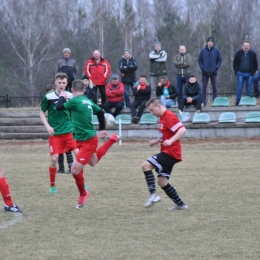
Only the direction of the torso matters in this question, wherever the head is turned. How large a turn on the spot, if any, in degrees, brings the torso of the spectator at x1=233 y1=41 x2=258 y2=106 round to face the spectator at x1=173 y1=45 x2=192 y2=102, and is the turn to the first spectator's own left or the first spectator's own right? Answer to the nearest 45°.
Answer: approximately 90° to the first spectator's own right

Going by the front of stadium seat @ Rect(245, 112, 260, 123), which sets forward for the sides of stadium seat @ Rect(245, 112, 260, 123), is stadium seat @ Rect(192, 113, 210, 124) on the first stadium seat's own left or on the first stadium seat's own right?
on the first stadium seat's own right

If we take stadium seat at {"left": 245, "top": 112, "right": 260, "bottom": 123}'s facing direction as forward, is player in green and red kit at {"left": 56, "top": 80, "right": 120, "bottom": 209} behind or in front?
in front

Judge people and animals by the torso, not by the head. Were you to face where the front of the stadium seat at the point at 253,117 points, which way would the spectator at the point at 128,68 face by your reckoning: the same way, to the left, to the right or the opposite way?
the same way

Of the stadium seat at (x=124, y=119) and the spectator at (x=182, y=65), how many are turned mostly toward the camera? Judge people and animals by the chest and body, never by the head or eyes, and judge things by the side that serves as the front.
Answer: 2

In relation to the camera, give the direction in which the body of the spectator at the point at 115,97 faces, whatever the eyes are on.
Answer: toward the camera

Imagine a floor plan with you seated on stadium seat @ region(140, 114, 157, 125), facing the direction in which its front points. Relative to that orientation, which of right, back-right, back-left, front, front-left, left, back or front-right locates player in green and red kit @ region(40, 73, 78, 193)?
front

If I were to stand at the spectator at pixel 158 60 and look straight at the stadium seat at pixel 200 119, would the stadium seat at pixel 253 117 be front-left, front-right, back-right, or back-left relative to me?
front-left

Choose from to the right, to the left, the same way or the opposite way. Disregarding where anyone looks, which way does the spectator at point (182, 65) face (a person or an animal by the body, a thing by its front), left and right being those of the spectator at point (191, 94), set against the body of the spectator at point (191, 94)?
the same way

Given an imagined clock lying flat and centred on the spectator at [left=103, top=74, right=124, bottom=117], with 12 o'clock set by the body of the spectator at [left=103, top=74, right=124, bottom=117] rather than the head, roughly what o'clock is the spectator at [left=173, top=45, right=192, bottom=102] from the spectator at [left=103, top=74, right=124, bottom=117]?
the spectator at [left=173, top=45, right=192, bottom=102] is roughly at 9 o'clock from the spectator at [left=103, top=74, right=124, bottom=117].

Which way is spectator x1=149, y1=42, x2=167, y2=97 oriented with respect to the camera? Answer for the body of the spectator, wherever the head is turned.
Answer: toward the camera

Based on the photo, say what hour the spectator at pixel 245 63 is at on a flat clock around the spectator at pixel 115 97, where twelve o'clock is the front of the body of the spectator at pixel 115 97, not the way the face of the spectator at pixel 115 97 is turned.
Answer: the spectator at pixel 245 63 is roughly at 9 o'clock from the spectator at pixel 115 97.

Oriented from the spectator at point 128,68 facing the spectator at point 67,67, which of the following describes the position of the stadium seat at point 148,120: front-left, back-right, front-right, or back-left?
back-left

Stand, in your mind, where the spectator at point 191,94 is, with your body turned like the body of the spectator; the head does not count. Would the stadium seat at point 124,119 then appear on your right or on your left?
on your right

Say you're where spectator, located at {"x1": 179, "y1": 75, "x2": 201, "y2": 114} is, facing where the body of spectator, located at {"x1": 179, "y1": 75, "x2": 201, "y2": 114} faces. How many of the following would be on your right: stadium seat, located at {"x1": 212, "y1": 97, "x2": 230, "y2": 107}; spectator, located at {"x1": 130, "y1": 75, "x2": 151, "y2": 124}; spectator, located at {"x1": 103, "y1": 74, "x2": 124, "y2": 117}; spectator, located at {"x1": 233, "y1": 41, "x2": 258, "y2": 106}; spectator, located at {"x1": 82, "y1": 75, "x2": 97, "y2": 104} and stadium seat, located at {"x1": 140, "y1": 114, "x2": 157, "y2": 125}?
4

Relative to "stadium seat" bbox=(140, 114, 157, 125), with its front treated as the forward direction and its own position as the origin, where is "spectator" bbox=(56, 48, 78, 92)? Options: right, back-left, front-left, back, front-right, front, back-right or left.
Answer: right

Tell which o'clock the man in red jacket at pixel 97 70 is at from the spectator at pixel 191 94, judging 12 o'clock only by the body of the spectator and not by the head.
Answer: The man in red jacket is roughly at 3 o'clock from the spectator.
